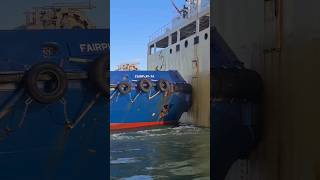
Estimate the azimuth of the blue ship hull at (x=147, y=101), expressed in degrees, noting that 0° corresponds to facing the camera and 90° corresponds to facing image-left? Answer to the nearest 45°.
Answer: approximately 270°
